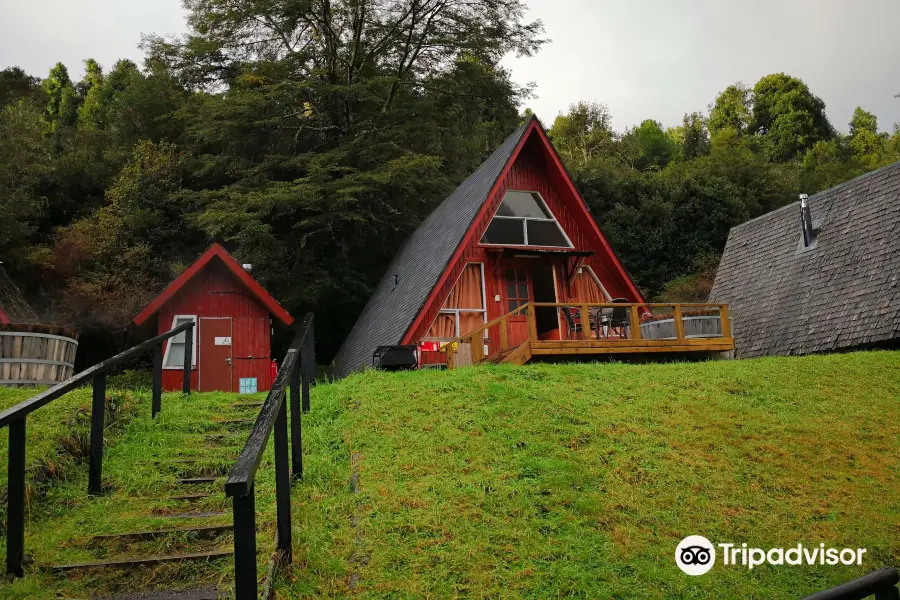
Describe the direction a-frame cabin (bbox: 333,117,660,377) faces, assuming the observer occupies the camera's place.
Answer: facing the viewer and to the right of the viewer

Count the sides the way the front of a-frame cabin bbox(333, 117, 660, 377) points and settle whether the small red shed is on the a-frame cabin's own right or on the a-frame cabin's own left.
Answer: on the a-frame cabin's own right

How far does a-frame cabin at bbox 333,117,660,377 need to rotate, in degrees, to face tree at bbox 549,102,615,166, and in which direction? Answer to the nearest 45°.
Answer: approximately 135° to its left

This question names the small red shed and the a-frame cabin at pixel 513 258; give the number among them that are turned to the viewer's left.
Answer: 0

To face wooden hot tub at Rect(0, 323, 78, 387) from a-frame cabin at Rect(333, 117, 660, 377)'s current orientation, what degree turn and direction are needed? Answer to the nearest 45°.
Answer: approximately 90° to its right

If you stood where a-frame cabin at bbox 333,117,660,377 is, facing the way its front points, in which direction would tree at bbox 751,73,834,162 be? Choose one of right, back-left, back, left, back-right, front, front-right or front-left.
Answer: left

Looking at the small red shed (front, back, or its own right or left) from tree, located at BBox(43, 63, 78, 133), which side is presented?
back

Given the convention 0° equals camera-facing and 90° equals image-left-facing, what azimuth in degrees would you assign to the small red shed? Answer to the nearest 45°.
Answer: approximately 0°

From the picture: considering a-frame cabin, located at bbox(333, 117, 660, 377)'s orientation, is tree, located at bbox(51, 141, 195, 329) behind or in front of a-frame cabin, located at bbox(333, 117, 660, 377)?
behind
